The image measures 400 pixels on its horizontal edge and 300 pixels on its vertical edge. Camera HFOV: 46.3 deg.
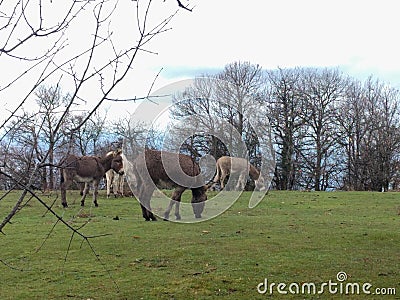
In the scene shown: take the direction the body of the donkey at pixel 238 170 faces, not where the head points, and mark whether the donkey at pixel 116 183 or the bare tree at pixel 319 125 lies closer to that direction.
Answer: the bare tree

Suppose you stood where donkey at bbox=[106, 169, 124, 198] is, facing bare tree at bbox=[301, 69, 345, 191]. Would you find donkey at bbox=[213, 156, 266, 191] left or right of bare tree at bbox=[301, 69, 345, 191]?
right

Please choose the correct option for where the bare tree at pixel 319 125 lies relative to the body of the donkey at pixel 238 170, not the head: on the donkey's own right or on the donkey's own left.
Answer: on the donkey's own left

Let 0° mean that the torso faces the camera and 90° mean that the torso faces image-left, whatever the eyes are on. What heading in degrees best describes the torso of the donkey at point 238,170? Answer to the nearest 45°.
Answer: approximately 270°
